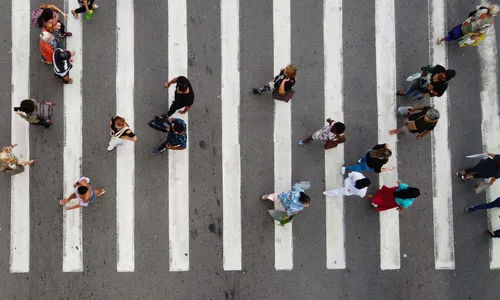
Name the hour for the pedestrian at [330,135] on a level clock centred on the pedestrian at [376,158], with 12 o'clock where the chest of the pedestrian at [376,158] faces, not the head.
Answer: the pedestrian at [330,135] is roughly at 6 o'clock from the pedestrian at [376,158].

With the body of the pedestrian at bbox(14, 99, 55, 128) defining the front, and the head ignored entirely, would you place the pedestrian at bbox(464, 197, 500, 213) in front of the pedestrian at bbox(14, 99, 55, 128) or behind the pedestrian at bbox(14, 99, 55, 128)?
behind

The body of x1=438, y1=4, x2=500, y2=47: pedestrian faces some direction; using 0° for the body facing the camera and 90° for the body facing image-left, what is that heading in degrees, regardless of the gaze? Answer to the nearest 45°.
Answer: approximately 270°

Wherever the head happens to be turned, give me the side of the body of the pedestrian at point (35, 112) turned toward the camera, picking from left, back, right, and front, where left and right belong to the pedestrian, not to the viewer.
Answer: left

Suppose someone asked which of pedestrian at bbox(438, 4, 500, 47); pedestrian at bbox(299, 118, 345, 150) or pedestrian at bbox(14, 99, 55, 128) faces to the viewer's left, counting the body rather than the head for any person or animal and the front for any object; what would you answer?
pedestrian at bbox(14, 99, 55, 128)

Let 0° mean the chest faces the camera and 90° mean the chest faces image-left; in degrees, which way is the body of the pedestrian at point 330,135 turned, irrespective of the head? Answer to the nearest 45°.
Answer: approximately 270°

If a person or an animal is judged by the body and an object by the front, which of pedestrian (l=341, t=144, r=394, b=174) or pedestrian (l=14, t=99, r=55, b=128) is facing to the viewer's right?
pedestrian (l=341, t=144, r=394, b=174)

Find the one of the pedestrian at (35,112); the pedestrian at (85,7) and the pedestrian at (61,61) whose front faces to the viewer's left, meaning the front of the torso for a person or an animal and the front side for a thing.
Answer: the pedestrian at (35,112)

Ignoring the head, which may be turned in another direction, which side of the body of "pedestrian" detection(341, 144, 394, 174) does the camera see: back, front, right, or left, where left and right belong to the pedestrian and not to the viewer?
right
